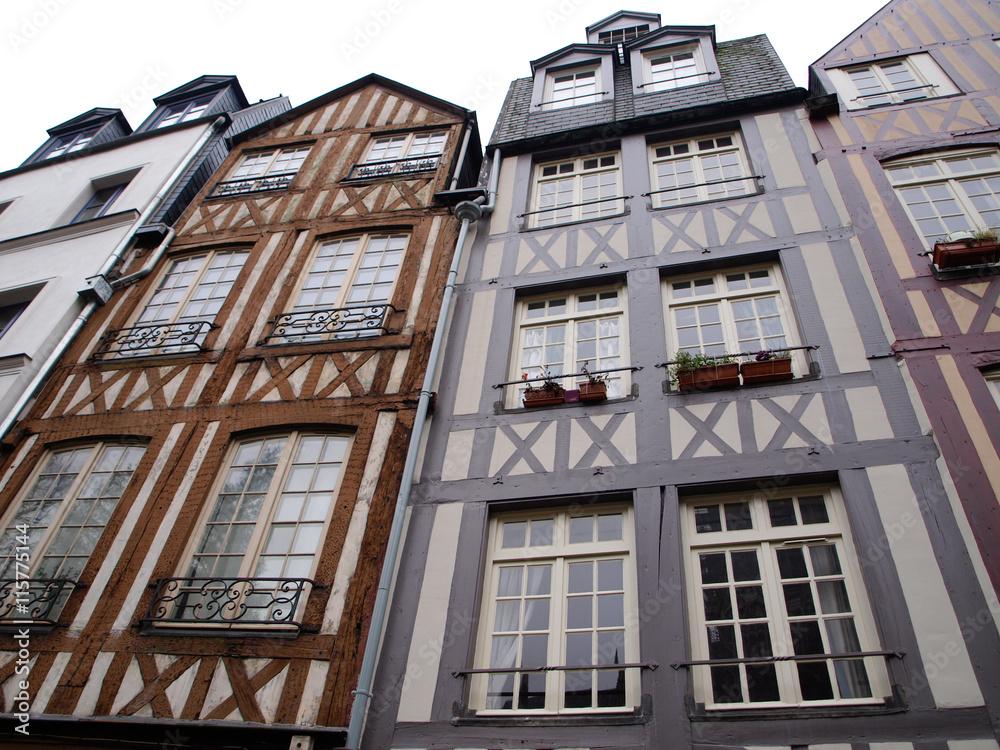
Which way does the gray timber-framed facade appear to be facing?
toward the camera

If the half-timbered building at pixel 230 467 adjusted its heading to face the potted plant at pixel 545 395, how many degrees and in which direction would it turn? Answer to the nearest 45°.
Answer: approximately 45° to its left

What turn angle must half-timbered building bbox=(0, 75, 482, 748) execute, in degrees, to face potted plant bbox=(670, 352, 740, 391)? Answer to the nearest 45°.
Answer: approximately 45° to its left

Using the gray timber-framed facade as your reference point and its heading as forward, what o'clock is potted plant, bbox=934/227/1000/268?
The potted plant is roughly at 9 o'clock from the gray timber-framed facade.

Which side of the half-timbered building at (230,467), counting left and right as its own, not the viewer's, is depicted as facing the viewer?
front

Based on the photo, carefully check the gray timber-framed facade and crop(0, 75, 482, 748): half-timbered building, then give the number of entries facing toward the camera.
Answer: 2

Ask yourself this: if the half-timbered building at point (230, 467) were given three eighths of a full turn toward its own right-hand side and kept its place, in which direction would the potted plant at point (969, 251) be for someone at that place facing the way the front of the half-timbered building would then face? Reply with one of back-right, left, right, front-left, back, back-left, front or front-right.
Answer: back

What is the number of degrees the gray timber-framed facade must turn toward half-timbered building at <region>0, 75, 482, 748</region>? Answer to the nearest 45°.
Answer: approximately 90° to its right
